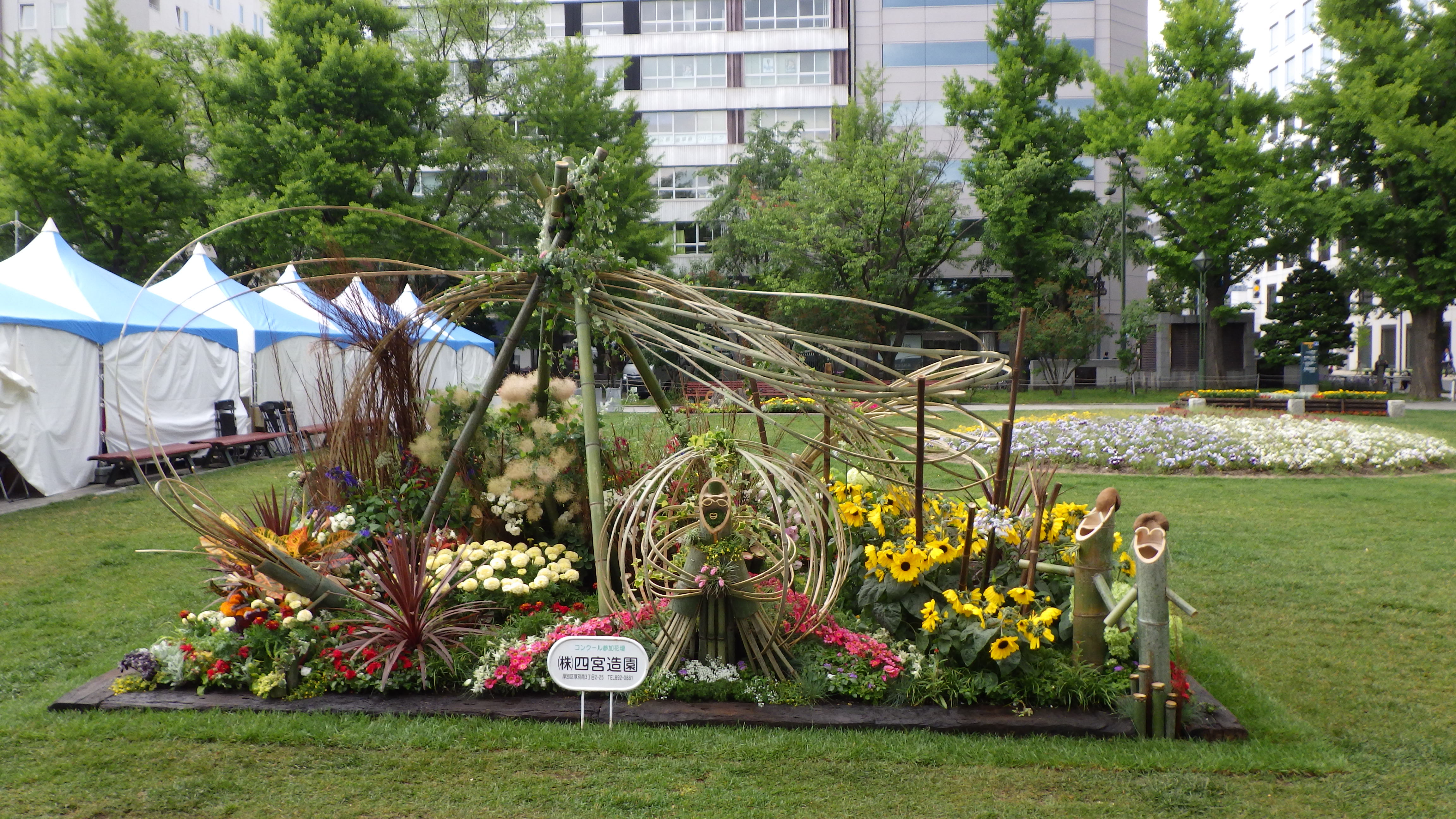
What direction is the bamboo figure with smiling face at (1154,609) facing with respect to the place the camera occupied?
facing the viewer

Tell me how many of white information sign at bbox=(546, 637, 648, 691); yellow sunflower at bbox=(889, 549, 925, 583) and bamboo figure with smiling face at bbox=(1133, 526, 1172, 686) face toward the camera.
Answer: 3

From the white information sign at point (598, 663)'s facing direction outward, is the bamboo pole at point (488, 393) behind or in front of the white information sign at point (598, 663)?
behind

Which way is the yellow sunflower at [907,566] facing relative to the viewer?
toward the camera

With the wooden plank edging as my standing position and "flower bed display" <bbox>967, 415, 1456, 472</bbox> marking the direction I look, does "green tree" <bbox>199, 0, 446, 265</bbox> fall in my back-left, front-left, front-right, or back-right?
front-left

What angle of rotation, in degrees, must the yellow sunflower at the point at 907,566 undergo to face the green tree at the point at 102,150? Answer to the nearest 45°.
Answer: approximately 135° to its right

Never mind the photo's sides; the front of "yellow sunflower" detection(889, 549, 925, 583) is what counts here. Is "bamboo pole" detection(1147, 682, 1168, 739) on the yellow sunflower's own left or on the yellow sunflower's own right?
on the yellow sunflower's own left

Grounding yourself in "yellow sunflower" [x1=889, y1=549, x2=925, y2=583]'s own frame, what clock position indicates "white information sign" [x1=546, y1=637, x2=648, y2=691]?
The white information sign is roughly at 2 o'clock from the yellow sunflower.

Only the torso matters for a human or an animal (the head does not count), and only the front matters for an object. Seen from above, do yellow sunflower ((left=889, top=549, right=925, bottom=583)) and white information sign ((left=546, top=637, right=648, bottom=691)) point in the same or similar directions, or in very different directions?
same or similar directions

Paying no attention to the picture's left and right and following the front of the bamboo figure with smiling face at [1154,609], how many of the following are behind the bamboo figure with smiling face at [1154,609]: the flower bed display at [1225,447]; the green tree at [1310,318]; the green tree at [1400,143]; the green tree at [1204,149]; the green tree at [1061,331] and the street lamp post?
6

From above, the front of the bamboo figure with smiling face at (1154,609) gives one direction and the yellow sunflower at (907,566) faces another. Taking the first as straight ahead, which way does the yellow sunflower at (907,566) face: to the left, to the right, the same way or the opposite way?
the same way

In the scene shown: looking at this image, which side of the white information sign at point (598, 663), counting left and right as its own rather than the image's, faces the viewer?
front
